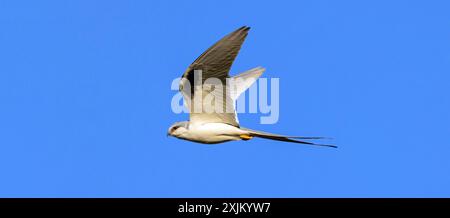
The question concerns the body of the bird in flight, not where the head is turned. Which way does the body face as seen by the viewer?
to the viewer's left
